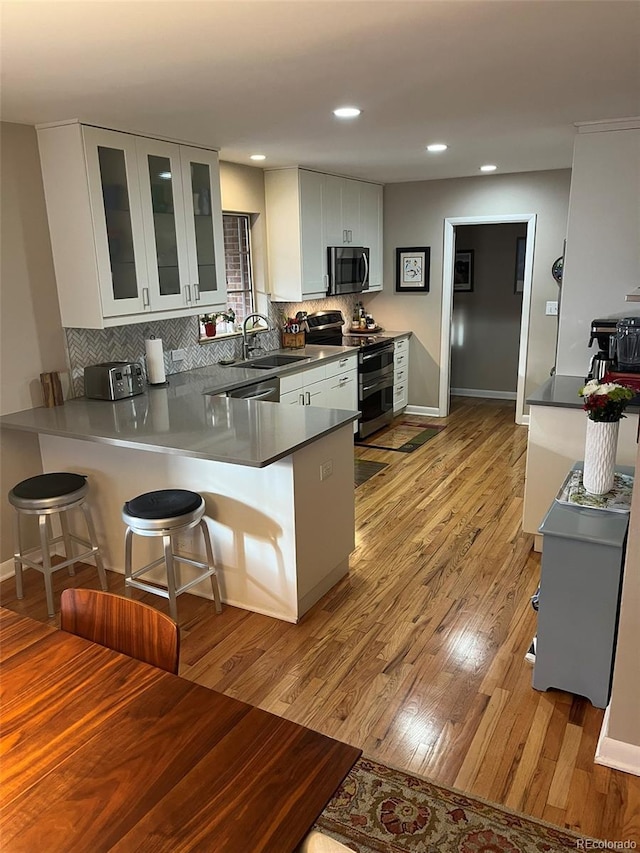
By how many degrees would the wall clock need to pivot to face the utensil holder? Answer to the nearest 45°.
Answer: approximately 45° to its right

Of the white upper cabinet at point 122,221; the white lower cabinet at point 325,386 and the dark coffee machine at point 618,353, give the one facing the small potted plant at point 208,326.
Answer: the dark coffee machine

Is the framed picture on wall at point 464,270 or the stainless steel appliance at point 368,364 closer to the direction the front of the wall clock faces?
the stainless steel appliance

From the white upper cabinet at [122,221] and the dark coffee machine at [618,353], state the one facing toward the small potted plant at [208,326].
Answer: the dark coffee machine

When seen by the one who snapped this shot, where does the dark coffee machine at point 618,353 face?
facing to the left of the viewer

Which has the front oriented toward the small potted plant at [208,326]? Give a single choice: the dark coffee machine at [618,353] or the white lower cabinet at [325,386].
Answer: the dark coffee machine

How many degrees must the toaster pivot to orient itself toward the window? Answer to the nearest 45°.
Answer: approximately 90° to its left

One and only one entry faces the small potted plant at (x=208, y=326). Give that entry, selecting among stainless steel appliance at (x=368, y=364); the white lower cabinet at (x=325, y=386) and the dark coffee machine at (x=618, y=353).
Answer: the dark coffee machine

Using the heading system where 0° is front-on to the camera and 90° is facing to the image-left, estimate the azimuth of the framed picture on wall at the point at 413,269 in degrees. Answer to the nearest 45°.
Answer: approximately 0°
